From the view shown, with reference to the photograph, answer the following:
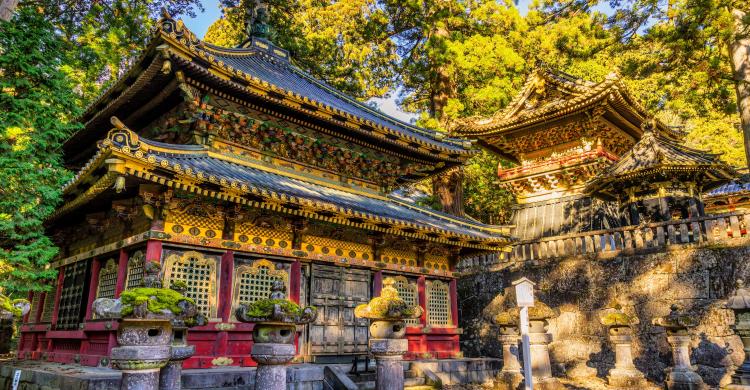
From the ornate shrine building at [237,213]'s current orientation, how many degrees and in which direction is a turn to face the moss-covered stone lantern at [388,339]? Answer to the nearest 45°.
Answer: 0° — it already faces it

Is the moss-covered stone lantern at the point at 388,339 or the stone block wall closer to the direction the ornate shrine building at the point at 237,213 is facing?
the moss-covered stone lantern

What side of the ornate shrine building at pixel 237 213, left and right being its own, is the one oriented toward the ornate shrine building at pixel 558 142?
left

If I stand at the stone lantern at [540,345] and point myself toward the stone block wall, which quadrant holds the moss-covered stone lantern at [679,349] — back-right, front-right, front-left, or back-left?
back-right

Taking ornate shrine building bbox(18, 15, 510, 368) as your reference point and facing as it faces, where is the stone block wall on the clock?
The stone block wall is roughly at 10 o'clock from the ornate shrine building.

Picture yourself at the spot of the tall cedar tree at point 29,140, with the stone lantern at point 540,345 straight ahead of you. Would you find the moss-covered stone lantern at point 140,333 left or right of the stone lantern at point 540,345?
right

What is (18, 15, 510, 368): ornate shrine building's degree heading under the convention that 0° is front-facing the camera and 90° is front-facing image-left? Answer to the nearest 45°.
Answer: approximately 315°

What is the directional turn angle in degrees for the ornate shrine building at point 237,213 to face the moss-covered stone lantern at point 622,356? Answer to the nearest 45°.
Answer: approximately 45° to its left

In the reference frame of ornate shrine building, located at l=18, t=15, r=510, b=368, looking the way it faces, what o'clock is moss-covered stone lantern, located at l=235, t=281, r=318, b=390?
The moss-covered stone lantern is roughly at 1 o'clock from the ornate shrine building.

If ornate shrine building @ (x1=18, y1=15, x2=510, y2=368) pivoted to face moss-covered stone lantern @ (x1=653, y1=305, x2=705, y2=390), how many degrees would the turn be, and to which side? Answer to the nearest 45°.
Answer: approximately 45° to its left
